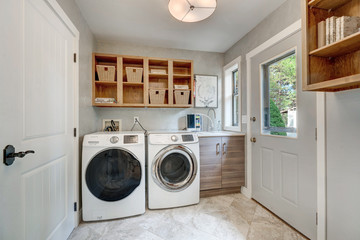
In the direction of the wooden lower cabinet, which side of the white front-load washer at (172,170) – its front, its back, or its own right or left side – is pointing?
left

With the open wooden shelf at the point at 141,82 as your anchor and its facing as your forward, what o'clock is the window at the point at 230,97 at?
The window is roughly at 9 o'clock from the open wooden shelf.

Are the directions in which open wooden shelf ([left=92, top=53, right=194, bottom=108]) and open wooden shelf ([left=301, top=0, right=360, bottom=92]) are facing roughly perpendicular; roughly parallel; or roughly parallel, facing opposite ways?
roughly perpendicular

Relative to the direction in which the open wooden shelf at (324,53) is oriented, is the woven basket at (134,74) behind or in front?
in front

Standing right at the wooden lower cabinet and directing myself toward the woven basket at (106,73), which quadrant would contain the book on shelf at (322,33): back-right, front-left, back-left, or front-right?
back-left

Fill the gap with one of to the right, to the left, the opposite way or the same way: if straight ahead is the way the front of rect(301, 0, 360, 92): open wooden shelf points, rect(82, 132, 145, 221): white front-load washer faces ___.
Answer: to the left

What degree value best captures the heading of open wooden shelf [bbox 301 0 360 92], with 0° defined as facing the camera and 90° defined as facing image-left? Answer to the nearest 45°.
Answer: approximately 45°

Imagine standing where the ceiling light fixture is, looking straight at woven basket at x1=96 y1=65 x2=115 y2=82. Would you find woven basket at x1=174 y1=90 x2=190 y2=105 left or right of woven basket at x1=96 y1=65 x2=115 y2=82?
right

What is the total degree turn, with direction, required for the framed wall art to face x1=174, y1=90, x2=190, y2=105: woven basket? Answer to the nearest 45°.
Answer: approximately 45° to its right
